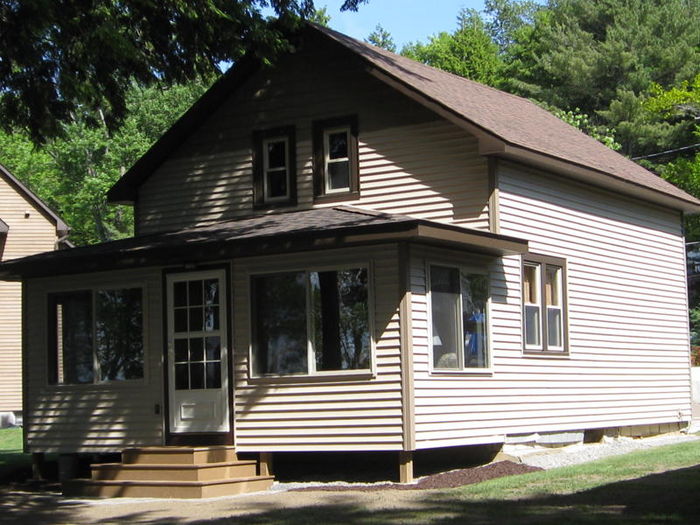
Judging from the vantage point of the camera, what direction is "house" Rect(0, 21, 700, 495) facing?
facing the viewer and to the left of the viewer

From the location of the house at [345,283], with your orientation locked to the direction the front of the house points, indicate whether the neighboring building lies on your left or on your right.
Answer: on your right
